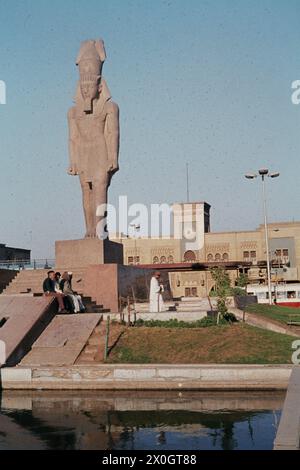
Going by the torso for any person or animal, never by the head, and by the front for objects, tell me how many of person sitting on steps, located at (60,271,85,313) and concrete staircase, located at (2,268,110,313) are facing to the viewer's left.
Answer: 0

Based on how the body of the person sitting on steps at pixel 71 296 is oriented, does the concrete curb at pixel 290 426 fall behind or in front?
in front

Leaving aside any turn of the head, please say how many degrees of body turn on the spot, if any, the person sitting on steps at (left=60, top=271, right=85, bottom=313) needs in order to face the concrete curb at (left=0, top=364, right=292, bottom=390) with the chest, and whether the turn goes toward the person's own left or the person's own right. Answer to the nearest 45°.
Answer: approximately 45° to the person's own right

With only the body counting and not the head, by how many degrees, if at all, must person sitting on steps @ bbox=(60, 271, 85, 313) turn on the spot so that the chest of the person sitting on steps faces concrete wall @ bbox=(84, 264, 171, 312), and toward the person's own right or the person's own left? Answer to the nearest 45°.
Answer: approximately 90° to the person's own left

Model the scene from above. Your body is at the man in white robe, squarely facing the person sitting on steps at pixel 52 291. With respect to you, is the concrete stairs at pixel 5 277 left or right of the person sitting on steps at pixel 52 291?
right

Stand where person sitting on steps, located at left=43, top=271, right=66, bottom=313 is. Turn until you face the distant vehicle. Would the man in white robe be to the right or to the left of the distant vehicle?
right

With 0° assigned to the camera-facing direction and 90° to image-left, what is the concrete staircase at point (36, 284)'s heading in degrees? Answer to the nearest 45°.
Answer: approximately 0°

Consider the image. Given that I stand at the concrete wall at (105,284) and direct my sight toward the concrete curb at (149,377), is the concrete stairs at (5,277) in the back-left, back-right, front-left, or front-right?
back-right

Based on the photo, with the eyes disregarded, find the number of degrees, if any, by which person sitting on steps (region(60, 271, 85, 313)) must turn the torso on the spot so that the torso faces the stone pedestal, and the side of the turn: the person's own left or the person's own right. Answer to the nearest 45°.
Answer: approximately 135° to the person's own left

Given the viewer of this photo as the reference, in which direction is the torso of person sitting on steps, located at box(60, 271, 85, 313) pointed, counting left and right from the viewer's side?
facing the viewer and to the right of the viewer

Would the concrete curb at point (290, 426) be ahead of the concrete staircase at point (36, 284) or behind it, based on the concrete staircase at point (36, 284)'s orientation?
ahead
